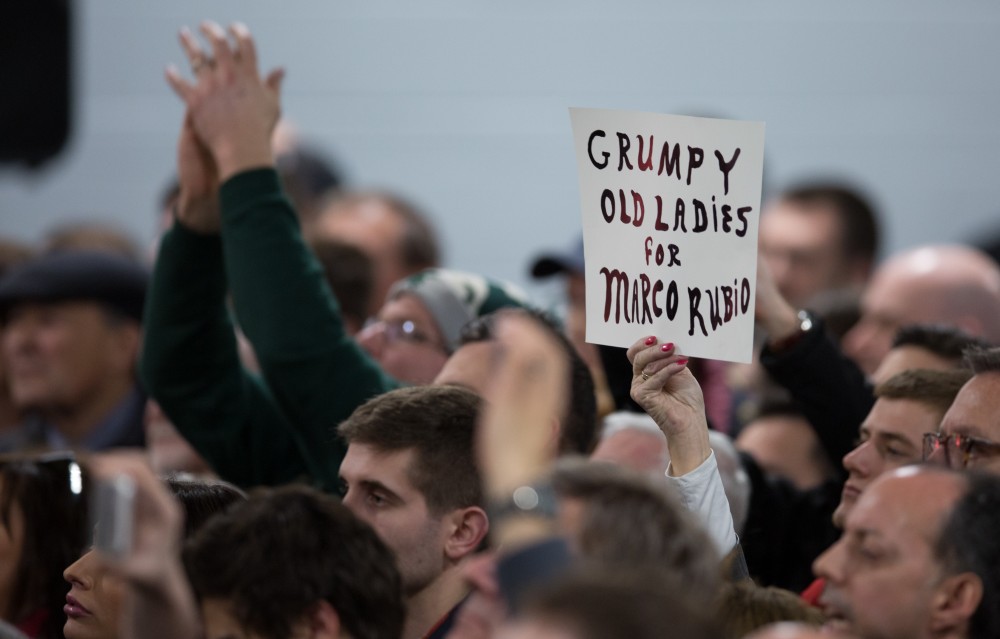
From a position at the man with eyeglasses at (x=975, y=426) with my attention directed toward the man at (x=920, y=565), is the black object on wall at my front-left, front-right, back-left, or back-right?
back-right

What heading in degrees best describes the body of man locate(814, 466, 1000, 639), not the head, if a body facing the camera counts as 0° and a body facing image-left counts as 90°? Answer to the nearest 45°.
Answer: approximately 90°

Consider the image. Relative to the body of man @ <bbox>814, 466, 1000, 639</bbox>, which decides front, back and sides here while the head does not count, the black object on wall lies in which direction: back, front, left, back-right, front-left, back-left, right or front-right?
front-right

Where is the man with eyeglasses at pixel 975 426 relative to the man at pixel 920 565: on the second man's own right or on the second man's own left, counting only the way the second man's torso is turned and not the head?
on the second man's own right

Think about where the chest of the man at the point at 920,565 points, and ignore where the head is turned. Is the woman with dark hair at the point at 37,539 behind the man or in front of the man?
in front

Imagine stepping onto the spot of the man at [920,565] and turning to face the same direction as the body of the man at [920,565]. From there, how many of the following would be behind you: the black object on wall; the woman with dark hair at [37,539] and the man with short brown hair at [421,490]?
0

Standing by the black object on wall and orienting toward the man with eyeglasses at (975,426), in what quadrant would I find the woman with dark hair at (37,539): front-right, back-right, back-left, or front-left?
front-right

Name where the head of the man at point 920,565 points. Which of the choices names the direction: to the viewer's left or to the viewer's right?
to the viewer's left

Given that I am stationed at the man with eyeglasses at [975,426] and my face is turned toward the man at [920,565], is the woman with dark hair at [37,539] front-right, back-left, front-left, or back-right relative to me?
front-right
